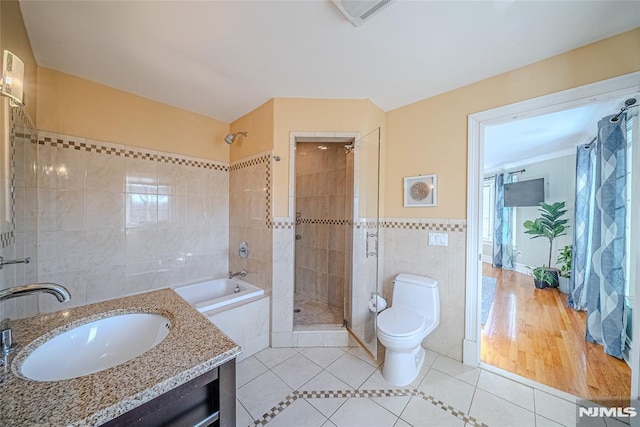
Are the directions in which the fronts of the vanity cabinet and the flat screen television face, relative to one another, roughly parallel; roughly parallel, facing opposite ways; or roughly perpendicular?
roughly parallel, facing opposite ways

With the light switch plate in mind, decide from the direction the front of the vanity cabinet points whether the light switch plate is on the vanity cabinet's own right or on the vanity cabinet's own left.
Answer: on the vanity cabinet's own left

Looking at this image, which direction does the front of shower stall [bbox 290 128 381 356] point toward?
toward the camera

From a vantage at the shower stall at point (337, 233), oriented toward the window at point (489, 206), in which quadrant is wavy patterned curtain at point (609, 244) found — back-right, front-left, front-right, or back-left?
front-right

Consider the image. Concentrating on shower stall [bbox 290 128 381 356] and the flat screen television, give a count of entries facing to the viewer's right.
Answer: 0

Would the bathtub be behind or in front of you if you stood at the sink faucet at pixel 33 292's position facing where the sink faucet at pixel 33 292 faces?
in front

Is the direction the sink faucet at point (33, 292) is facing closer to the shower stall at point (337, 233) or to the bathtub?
the shower stall

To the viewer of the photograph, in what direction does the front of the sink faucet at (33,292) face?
facing to the right of the viewer

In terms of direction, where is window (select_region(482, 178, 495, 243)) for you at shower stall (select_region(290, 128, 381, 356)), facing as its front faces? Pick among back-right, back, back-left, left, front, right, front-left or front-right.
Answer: back-left

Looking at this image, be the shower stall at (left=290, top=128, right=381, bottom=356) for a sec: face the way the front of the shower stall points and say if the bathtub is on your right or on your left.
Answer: on your right

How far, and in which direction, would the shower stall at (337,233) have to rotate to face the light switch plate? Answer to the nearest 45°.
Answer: approximately 45° to its left

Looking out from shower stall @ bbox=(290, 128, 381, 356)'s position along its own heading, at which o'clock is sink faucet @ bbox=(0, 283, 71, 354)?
The sink faucet is roughly at 1 o'clock from the shower stall.

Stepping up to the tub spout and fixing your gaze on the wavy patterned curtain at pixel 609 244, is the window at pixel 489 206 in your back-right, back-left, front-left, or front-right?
front-left

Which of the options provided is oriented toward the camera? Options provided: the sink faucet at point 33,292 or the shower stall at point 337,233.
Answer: the shower stall

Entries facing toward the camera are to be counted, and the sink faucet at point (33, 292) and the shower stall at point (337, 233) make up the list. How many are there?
1
